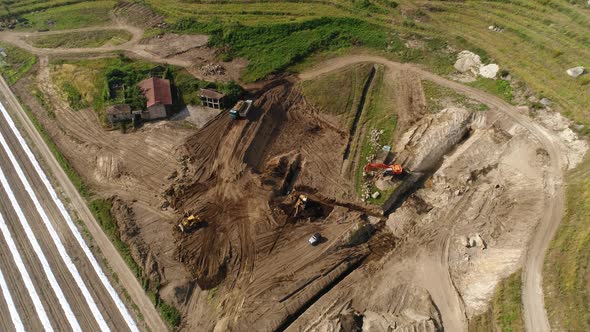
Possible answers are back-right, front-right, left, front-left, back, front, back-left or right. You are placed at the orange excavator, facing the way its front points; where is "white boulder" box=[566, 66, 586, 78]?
back-right

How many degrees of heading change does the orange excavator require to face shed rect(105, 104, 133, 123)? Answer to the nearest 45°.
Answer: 0° — it already faces it

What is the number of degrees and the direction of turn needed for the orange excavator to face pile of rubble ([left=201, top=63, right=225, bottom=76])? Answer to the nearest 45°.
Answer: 0° — it already faces it

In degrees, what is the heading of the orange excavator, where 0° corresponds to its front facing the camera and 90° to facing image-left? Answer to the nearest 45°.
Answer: approximately 90°

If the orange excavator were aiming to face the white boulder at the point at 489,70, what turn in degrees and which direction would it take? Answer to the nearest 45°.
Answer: approximately 90° to its right

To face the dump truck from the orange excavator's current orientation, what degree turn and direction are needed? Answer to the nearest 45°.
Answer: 0° — it already faces it

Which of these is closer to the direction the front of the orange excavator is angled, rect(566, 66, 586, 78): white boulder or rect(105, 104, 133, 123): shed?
the shed
